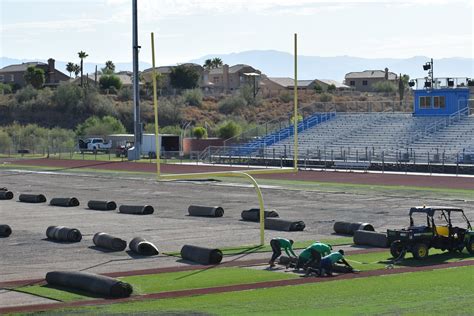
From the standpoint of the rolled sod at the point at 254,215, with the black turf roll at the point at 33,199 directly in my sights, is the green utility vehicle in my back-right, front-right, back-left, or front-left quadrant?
back-left

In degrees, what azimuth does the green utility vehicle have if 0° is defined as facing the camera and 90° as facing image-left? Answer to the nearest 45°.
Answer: approximately 225°

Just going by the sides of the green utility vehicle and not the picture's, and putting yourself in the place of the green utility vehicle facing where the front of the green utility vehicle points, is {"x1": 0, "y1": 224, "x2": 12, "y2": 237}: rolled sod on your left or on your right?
on your left

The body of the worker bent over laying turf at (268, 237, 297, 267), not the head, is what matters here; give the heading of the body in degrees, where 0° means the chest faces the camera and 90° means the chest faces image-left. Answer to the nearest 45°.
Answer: approximately 270°

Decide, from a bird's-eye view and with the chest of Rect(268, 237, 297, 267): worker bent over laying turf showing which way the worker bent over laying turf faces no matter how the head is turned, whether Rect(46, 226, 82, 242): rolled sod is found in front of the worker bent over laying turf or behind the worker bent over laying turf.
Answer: behind

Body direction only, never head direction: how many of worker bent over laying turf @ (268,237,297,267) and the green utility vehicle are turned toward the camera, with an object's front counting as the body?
0
